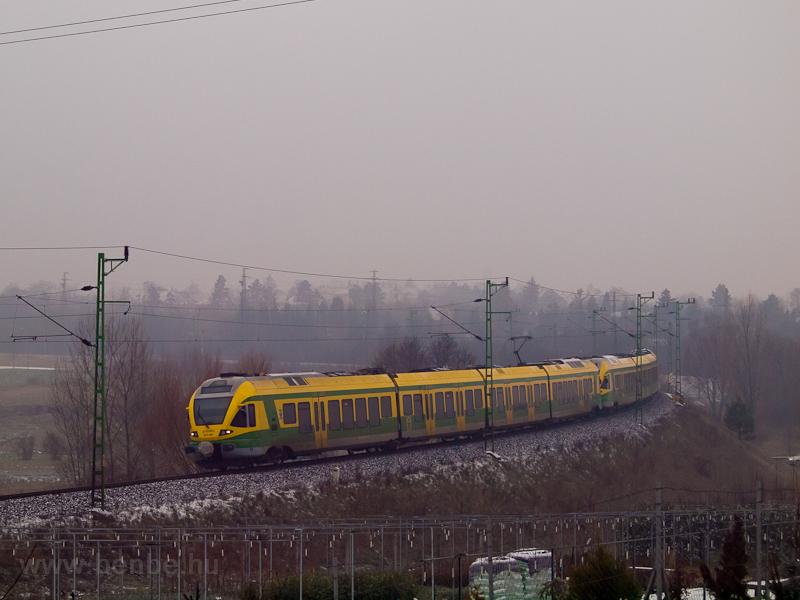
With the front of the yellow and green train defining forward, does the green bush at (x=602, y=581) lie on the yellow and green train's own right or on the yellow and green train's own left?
on the yellow and green train's own left

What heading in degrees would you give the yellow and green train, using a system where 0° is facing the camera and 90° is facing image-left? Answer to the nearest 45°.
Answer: approximately 45°
